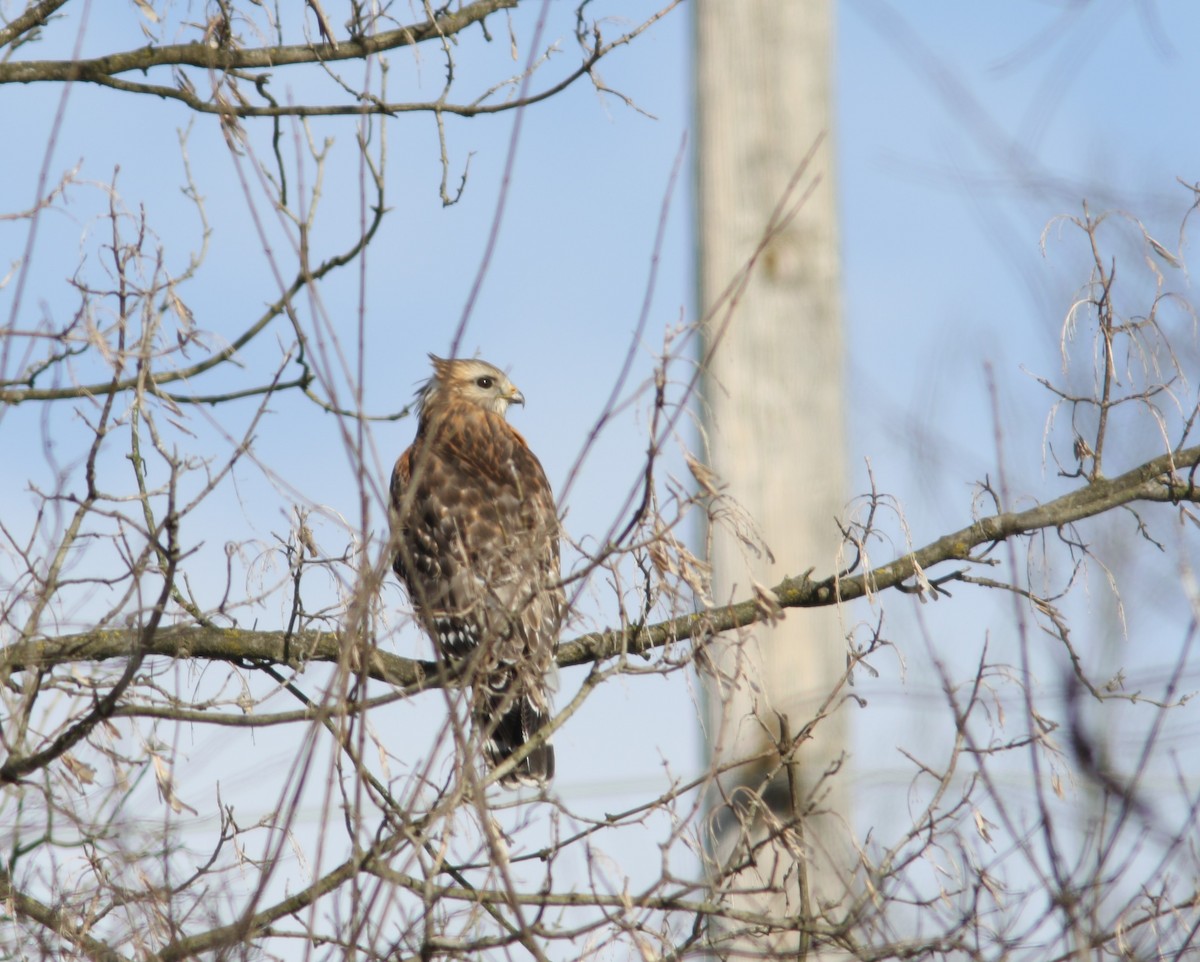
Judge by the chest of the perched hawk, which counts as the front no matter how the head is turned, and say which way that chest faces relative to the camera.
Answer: away from the camera
